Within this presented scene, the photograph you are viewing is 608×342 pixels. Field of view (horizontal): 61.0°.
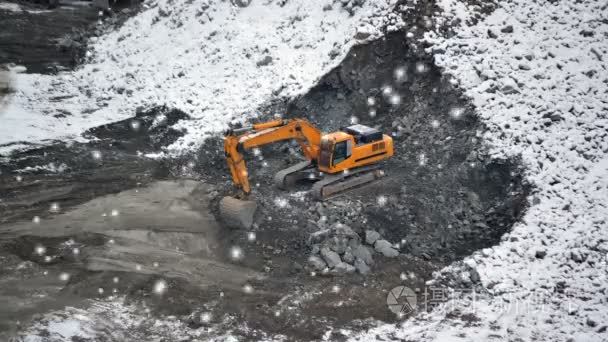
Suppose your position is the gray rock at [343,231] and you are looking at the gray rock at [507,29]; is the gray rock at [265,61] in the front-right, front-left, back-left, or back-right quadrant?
front-left

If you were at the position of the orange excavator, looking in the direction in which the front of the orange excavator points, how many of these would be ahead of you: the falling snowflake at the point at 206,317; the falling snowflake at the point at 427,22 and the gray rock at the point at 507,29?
1

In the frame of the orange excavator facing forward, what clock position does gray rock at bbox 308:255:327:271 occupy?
The gray rock is roughly at 11 o'clock from the orange excavator.

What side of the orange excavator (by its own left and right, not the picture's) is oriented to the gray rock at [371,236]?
left

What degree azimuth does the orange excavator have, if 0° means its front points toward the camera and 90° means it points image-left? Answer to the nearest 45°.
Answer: approximately 45°

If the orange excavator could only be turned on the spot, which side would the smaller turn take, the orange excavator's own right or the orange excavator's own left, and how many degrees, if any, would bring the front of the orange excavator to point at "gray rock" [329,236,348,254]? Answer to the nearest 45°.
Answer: approximately 45° to the orange excavator's own left

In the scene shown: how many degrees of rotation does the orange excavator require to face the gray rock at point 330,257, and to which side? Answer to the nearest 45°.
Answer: approximately 45° to its left

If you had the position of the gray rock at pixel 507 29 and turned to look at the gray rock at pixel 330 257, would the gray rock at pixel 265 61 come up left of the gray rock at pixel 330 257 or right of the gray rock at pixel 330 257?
right

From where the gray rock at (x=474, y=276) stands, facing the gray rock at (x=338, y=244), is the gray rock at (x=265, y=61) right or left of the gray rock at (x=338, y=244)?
right

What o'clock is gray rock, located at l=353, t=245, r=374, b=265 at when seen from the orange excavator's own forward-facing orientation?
The gray rock is roughly at 10 o'clock from the orange excavator.

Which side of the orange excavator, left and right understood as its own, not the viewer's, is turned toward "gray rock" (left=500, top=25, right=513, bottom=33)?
back

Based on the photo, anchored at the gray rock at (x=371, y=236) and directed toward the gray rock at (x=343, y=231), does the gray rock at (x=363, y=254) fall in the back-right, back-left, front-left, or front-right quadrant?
front-left

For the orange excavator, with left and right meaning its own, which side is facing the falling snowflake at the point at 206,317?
front

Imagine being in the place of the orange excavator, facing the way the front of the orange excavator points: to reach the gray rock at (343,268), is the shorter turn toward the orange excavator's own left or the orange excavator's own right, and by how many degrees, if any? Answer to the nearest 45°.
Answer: approximately 45° to the orange excavator's own left

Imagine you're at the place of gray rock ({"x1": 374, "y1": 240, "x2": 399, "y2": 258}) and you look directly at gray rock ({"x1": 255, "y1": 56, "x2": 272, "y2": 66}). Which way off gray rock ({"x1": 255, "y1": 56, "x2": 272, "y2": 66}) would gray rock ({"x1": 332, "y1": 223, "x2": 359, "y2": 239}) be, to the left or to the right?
left

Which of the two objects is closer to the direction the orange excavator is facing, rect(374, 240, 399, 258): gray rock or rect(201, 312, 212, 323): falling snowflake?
the falling snowflake

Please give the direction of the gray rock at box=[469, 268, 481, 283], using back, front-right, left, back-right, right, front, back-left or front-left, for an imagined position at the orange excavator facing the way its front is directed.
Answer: left
